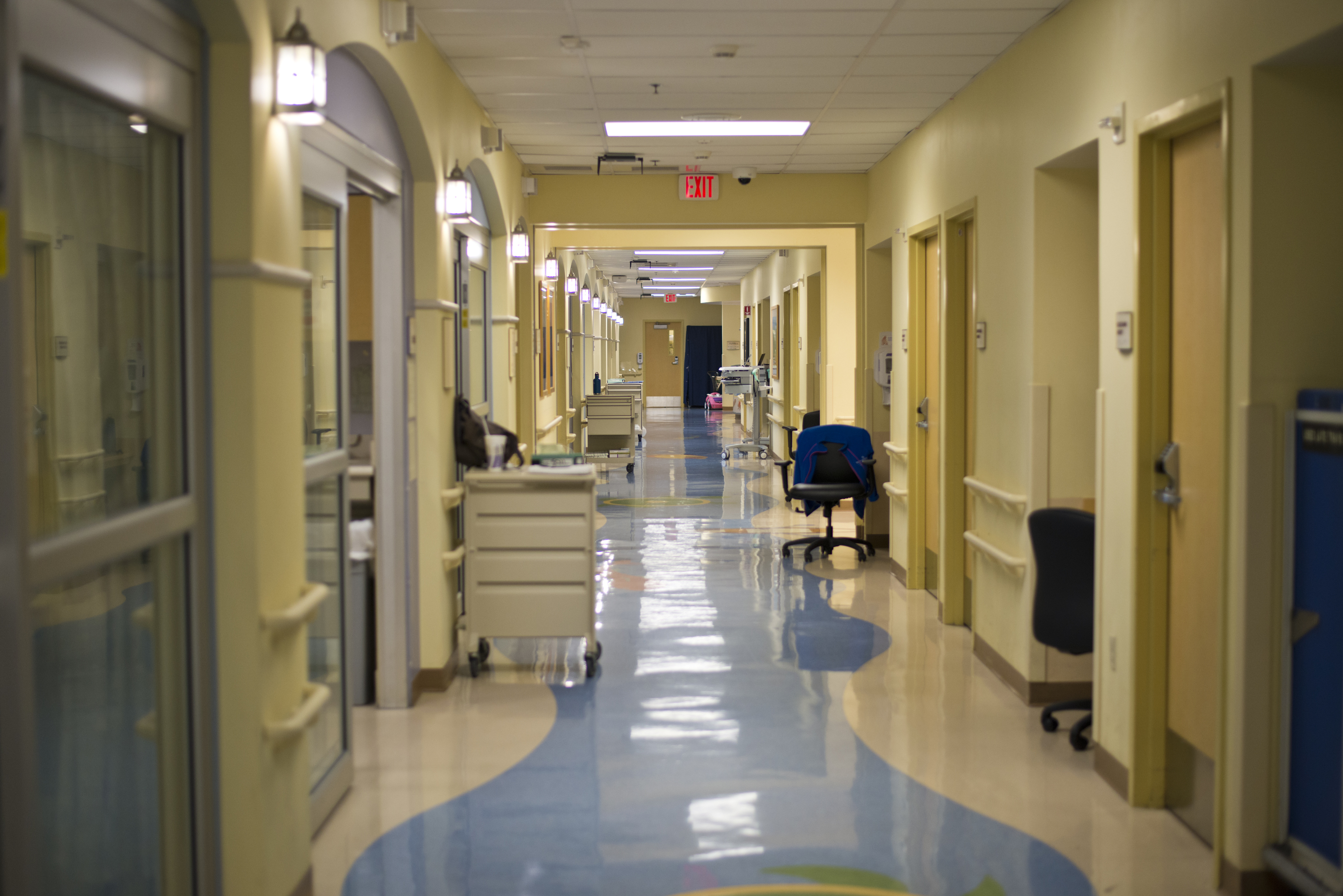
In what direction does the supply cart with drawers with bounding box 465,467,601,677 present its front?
toward the camera

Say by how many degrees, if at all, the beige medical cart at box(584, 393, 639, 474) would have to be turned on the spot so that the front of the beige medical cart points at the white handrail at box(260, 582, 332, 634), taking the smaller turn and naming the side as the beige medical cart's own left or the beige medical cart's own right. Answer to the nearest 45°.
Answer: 0° — it already faces it

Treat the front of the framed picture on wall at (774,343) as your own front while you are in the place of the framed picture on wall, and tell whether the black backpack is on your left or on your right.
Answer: on your left

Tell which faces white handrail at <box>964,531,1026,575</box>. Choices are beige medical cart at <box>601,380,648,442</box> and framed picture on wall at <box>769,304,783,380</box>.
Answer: the beige medical cart

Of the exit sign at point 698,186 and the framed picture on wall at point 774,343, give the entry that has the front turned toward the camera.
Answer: the exit sign

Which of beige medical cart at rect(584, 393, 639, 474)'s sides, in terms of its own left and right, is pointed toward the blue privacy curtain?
back

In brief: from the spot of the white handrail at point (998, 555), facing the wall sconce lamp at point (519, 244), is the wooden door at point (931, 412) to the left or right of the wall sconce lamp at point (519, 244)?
right

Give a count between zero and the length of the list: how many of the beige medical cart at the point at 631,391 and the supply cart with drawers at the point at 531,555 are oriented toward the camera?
2

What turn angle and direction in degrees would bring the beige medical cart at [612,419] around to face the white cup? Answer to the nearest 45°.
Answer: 0° — it already faces it

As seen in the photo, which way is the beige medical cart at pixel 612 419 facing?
toward the camera

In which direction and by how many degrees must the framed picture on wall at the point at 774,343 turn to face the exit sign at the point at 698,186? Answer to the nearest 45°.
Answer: approximately 90° to its left

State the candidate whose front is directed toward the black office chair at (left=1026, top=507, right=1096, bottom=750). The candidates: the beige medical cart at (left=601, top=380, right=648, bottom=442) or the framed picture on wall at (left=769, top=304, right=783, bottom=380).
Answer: the beige medical cart

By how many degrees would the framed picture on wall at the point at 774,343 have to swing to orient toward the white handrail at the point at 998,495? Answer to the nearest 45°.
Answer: approximately 90° to its left

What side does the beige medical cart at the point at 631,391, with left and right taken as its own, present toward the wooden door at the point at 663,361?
back

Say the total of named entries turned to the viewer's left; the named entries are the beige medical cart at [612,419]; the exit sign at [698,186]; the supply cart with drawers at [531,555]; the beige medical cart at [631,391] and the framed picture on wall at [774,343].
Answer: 1

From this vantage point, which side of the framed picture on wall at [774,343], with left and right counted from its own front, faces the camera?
left

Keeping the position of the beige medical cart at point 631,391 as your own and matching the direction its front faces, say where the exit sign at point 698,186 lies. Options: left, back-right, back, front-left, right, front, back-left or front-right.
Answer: front

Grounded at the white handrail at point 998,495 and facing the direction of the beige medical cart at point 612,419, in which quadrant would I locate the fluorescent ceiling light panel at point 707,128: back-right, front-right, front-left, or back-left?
front-left

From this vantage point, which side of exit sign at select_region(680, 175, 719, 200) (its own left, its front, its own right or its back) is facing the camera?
front

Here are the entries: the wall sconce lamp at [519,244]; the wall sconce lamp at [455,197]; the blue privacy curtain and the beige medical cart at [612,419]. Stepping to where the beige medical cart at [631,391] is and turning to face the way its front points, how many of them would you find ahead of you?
3
